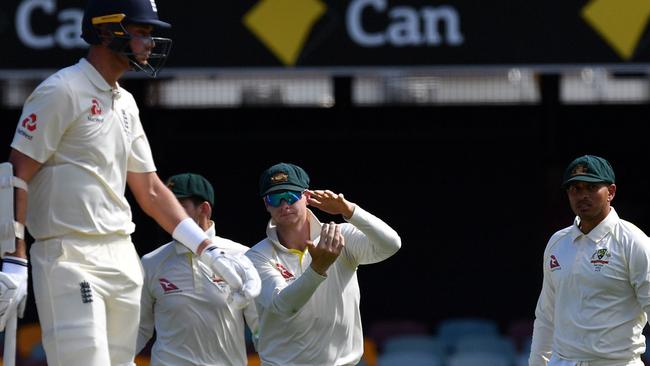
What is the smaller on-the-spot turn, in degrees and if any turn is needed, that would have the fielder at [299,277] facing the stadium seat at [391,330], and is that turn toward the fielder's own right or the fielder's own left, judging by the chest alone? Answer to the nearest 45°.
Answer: approximately 180°

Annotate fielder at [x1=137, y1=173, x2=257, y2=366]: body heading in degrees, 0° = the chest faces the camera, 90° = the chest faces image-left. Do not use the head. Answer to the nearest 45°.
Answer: approximately 0°

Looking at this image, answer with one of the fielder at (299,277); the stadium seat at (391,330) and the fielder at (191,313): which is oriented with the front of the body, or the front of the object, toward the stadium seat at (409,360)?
the stadium seat at (391,330)

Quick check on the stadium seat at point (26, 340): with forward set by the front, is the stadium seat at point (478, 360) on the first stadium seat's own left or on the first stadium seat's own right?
on the first stadium seat's own left

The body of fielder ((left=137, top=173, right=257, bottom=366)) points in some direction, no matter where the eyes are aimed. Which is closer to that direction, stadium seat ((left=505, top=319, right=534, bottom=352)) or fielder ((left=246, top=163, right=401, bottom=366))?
the fielder

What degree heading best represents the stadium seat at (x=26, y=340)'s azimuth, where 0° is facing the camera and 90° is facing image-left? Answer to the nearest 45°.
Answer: approximately 0°

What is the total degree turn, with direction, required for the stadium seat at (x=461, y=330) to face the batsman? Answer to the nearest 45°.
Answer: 0° — it already faces them

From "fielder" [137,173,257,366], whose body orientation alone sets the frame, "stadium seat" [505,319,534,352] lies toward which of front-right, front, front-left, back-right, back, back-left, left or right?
back-left

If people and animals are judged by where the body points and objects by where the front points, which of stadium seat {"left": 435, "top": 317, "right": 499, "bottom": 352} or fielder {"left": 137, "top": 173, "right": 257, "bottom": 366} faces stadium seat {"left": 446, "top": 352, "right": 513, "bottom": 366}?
stadium seat {"left": 435, "top": 317, "right": 499, "bottom": 352}

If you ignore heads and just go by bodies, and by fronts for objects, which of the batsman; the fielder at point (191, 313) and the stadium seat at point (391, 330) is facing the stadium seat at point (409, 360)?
the stadium seat at point (391, 330)
